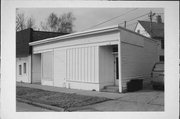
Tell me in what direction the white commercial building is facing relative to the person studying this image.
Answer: facing the viewer and to the left of the viewer
